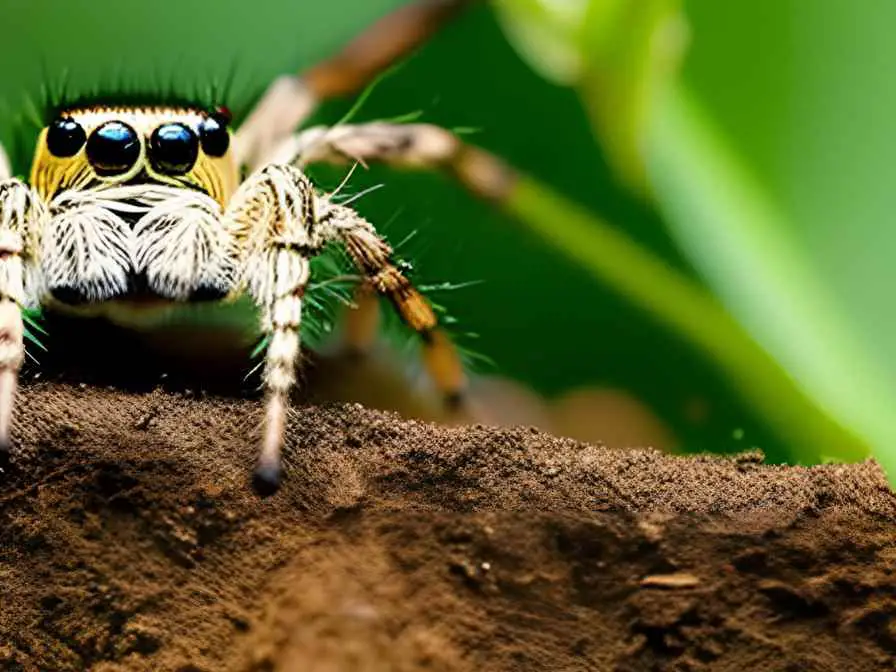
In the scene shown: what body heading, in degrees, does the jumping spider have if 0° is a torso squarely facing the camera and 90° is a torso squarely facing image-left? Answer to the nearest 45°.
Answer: approximately 0°
